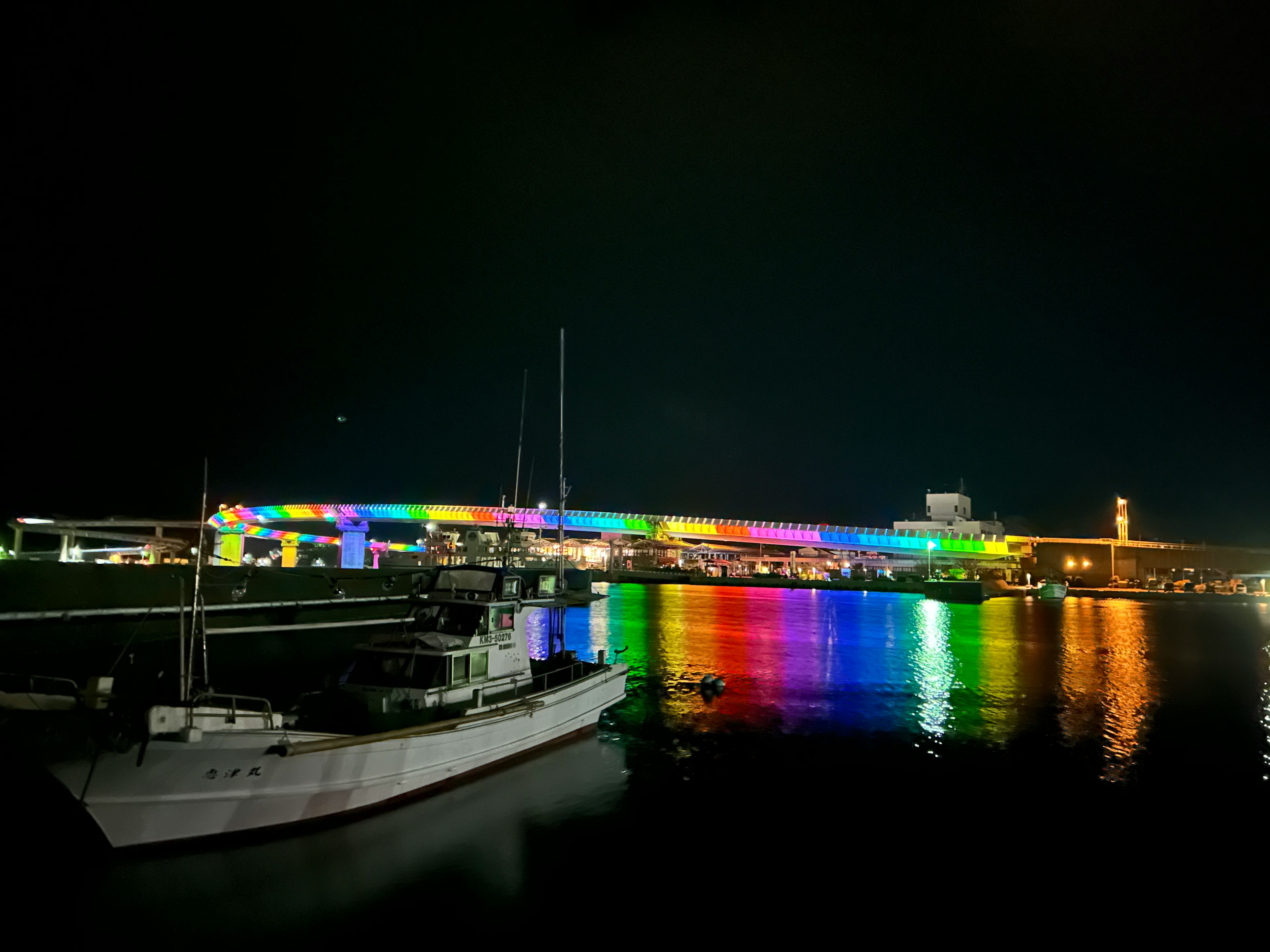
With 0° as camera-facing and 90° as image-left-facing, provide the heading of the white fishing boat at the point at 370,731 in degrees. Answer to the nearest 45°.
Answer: approximately 45°
